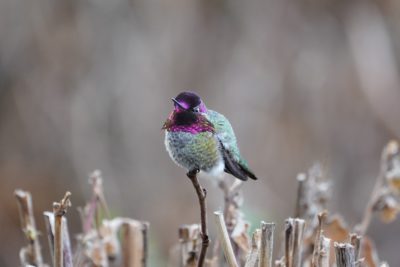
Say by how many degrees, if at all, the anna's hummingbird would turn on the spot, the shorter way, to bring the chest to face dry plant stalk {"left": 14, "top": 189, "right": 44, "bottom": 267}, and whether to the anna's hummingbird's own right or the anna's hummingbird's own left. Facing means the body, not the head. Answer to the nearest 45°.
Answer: approximately 90° to the anna's hummingbird's own right

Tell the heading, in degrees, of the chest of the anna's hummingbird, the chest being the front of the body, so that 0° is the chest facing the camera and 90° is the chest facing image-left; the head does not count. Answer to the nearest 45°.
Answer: approximately 45°

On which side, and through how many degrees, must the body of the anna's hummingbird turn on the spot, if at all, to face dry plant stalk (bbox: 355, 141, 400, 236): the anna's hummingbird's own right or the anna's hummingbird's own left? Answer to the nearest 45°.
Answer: approximately 180°
